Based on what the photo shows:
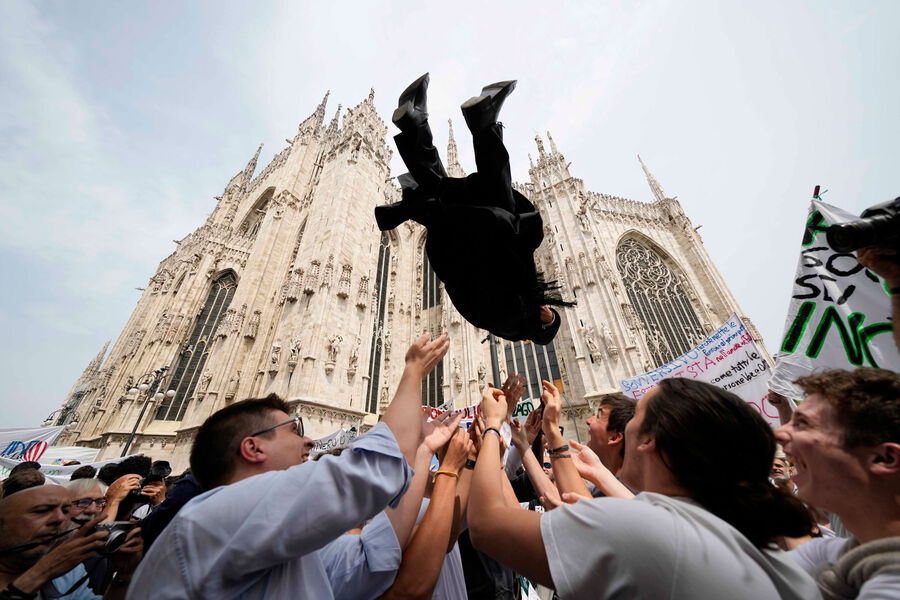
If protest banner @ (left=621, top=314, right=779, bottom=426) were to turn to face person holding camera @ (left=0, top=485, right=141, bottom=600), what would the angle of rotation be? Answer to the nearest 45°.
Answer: approximately 45° to its right

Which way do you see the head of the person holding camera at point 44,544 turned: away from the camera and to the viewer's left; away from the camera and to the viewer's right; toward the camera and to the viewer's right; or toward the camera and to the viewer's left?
toward the camera and to the viewer's right

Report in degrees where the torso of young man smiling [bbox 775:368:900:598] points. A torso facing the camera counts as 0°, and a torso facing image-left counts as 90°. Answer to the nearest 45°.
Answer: approximately 90°

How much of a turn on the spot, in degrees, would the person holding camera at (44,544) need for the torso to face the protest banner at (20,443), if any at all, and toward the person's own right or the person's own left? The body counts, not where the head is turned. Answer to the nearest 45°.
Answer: approximately 135° to the person's own left

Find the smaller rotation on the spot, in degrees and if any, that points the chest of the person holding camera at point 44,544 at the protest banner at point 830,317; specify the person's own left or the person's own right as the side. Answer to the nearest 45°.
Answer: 0° — they already face it
